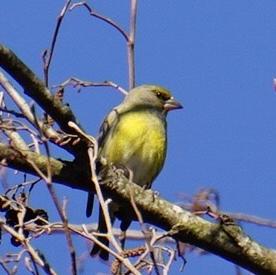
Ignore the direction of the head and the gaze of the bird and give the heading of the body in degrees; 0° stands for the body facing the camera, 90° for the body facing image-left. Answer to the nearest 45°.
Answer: approximately 315°
